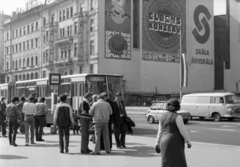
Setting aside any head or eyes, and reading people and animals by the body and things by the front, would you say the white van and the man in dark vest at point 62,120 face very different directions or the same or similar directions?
very different directions

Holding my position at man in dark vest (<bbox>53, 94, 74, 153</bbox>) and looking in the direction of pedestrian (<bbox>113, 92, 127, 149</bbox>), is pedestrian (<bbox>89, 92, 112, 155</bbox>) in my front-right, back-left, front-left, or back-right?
front-right

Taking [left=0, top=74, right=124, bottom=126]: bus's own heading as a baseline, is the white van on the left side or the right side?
on its left

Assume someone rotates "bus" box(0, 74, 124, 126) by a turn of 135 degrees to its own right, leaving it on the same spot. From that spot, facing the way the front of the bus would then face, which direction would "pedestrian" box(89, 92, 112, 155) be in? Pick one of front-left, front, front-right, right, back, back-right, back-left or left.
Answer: left

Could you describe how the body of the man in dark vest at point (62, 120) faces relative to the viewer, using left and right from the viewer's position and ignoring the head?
facing away from the viewer

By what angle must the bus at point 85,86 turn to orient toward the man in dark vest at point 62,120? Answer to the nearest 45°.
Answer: approximately 45° to its right

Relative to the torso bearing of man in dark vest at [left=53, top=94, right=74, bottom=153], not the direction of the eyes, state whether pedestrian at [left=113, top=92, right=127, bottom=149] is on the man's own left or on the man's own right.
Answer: on the man's own right

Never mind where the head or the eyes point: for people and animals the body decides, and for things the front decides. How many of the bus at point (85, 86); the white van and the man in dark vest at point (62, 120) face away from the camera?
1

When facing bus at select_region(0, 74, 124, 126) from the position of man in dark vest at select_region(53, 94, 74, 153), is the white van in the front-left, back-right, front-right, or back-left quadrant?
front-right

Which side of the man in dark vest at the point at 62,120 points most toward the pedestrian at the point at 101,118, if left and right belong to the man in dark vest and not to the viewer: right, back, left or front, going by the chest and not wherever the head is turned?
right

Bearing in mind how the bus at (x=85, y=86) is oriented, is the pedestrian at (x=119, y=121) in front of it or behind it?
in front
